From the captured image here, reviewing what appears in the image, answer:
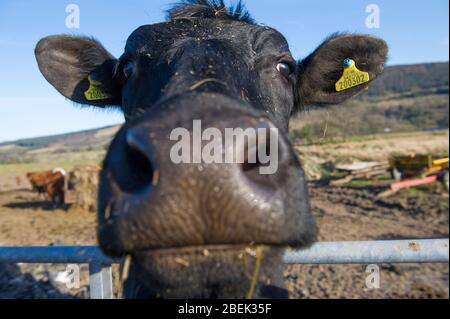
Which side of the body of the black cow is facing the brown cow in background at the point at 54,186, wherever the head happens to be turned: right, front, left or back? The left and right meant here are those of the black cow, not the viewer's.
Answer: back

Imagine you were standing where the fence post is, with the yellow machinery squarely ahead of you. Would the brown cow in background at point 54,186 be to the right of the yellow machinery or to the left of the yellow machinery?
left

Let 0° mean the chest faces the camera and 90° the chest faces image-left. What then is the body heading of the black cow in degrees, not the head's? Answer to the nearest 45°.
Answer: approximately 0°

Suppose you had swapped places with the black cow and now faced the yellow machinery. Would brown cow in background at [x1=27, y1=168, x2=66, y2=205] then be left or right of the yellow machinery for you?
left

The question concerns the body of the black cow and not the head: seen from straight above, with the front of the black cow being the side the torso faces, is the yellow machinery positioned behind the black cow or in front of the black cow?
behind
